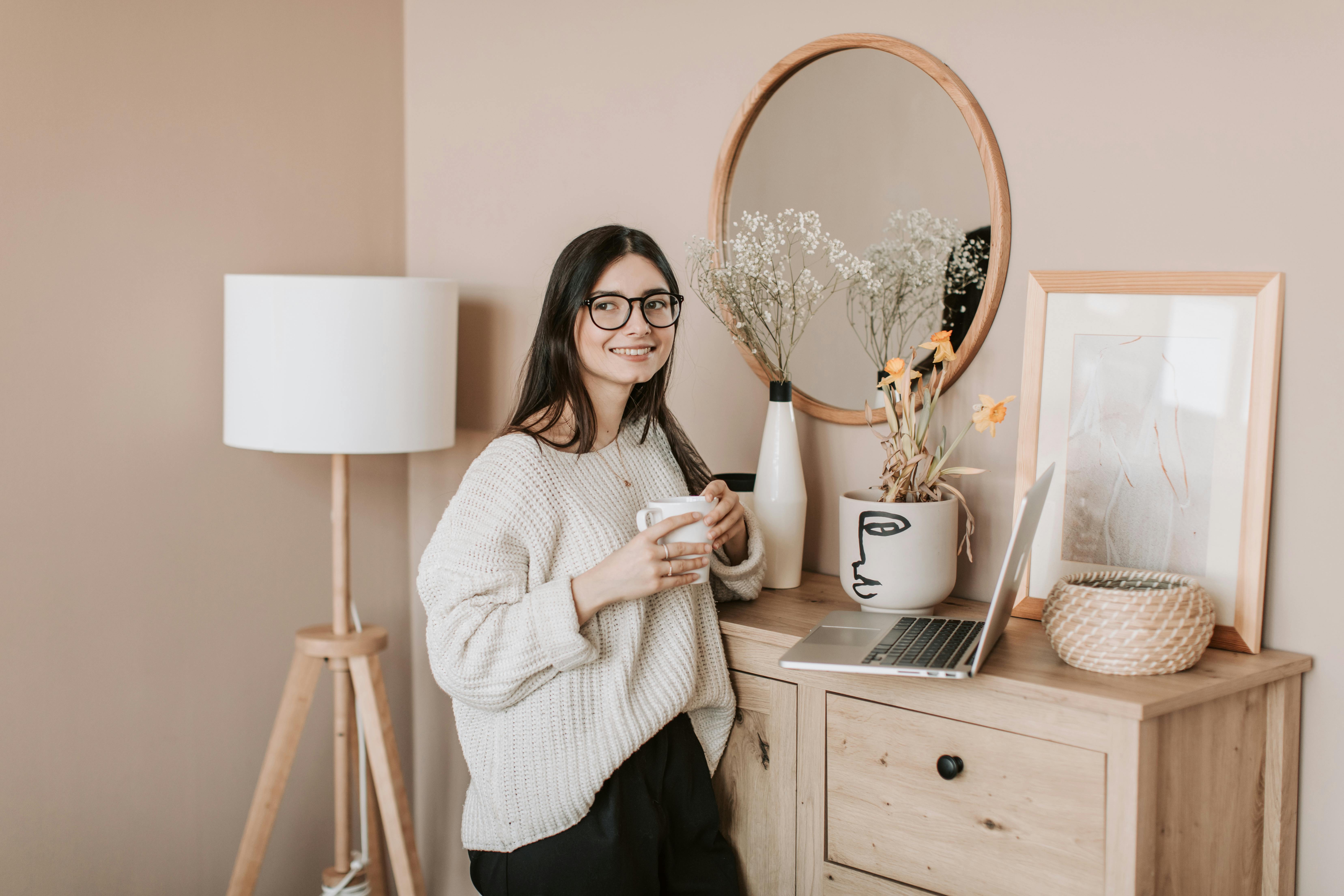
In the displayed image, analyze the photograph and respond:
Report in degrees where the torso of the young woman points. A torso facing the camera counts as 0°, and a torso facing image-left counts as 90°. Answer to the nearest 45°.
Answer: approximately 315°

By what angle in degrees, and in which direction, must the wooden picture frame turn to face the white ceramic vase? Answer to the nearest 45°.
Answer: approximately 45° to its right

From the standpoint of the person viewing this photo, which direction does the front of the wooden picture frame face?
facing the viewer and to the left of the viewer

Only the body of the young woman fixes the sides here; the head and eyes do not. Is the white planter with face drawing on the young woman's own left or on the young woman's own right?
on the young woman's own left

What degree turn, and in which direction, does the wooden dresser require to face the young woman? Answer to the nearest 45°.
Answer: approximately 45° to its right

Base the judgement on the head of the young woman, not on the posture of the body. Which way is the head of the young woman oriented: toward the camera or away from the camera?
toward the camera

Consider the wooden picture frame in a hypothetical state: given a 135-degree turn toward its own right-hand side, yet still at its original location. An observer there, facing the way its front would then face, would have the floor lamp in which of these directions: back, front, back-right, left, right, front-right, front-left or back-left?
left

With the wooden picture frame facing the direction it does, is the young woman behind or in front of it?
in front

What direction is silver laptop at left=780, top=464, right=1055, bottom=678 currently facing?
to the viewer's left

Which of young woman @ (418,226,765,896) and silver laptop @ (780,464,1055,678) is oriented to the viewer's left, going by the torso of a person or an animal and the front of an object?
the silver laptop

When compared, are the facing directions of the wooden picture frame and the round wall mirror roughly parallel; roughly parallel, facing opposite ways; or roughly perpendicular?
roughly parallel

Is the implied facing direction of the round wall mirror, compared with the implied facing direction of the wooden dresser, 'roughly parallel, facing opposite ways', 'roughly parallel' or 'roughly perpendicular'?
roughly parallel
